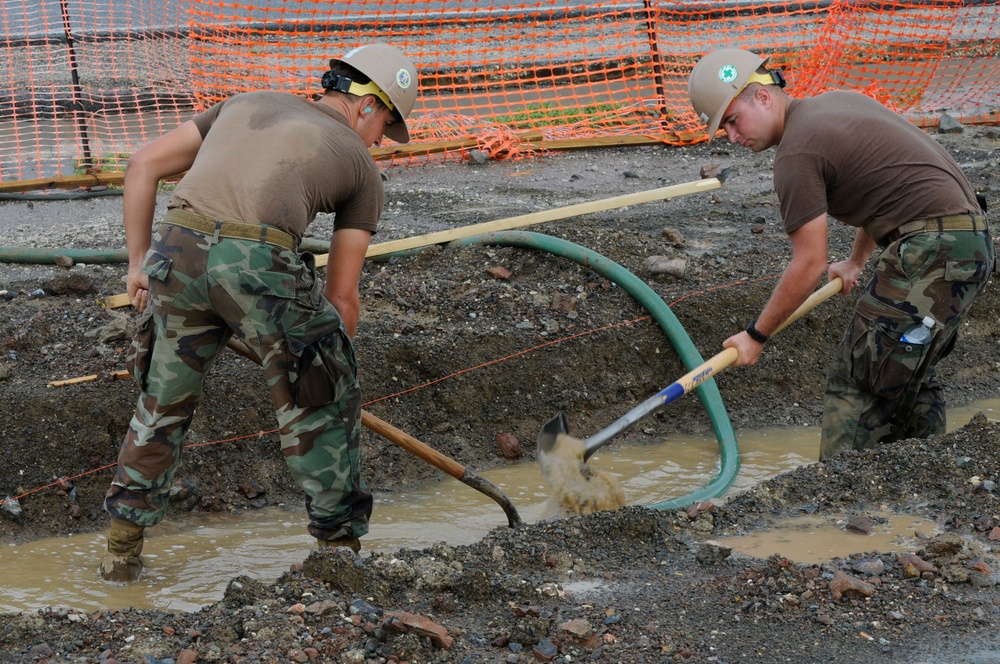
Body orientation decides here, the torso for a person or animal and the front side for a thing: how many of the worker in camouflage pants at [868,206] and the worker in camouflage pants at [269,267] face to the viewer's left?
1

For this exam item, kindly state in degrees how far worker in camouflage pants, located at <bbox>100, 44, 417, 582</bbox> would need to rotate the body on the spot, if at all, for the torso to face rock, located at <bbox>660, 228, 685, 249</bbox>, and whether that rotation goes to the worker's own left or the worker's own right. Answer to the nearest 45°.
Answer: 0° — they already face it

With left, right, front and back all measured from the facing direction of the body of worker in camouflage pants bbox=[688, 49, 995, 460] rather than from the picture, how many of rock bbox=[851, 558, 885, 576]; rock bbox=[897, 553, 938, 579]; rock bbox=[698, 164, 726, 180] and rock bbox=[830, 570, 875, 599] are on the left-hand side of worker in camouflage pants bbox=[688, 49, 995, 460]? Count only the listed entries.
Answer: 3

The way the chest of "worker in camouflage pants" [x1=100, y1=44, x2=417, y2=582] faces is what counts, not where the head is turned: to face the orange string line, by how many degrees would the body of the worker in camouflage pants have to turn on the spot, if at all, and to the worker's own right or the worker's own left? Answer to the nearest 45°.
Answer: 0° — they already face it

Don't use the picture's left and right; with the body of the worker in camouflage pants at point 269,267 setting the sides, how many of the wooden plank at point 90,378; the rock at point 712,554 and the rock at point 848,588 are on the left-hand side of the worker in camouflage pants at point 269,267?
1

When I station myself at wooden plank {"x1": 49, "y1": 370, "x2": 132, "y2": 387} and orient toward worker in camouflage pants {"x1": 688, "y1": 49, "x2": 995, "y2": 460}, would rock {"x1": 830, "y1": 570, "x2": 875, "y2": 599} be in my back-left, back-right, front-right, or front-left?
front-right

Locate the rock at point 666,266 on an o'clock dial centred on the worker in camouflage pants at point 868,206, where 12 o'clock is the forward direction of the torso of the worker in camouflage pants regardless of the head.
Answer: The rock is roughly at 2 o'clock from the worker in camouflage pants.

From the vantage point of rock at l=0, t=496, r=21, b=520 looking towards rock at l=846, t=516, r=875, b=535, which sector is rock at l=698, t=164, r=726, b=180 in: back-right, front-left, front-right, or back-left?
front-left

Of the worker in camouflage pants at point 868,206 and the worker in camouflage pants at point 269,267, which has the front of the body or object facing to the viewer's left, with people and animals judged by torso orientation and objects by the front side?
the worker in camouflage pants at point 868,206

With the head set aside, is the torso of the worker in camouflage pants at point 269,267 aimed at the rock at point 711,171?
yes

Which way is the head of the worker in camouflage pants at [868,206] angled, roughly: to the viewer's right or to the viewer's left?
to the viewer's left

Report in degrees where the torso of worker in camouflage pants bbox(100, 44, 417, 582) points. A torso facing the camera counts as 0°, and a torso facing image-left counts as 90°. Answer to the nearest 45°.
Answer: approximately 225°

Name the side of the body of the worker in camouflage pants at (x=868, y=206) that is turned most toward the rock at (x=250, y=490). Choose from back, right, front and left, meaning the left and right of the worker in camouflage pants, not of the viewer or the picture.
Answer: front

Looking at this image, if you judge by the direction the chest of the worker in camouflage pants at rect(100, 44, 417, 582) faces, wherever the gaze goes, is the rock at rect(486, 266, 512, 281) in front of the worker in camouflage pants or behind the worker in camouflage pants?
in front

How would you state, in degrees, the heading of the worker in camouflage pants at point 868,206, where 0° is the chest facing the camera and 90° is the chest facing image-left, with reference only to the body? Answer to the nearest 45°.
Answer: approximately 90°

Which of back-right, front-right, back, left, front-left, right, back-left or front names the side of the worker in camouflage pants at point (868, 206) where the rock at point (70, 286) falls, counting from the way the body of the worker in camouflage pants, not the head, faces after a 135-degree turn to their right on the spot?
back-left
